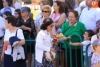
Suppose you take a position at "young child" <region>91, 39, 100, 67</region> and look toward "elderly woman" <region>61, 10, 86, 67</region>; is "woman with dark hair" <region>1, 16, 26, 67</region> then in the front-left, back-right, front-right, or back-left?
front-left

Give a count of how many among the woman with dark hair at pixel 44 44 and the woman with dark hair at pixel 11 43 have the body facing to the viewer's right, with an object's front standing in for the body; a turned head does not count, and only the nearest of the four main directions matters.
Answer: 1

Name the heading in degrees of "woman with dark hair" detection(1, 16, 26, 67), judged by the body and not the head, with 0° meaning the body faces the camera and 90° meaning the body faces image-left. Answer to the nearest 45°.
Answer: approximately 45°

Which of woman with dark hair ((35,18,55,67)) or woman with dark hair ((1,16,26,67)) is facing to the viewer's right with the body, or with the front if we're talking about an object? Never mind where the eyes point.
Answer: woman with dark hair ((35,18,55,67))

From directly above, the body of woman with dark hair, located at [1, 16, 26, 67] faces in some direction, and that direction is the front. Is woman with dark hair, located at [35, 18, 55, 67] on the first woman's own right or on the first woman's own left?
on the first woman's own left

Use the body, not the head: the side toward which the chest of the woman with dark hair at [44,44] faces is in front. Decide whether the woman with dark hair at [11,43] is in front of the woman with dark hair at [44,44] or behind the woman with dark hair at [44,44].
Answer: behind

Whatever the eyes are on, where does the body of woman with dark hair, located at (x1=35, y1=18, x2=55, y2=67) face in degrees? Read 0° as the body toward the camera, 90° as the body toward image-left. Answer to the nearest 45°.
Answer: approximately 270°
